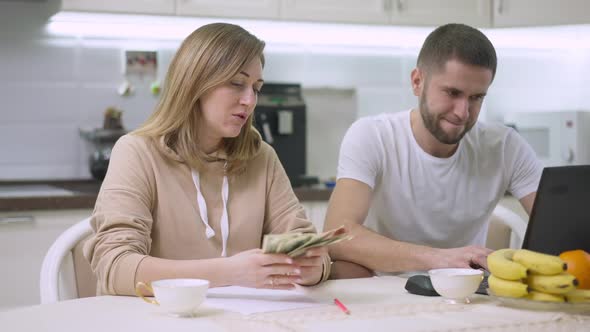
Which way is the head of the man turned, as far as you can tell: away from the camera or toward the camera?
toward the camera

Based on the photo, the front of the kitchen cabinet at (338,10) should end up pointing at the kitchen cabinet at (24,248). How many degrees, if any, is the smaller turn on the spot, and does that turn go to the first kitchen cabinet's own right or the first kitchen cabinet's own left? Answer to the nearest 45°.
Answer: approximately 45° to the first kitchen cabinet's own right

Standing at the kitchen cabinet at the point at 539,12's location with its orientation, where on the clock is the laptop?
The laptop is roughly at 12 o'clock from the kitchen cabinet.

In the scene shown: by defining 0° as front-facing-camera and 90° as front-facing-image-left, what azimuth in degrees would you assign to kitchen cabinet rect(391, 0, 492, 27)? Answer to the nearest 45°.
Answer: approximately 0°

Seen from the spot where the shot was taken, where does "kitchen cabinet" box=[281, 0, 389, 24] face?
facing the viewer

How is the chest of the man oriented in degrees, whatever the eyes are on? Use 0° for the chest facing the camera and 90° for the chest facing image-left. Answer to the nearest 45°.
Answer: approximately 315°

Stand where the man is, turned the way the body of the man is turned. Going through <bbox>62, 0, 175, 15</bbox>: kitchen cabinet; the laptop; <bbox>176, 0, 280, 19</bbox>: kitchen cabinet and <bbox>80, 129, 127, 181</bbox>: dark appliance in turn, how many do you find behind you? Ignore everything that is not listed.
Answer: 3

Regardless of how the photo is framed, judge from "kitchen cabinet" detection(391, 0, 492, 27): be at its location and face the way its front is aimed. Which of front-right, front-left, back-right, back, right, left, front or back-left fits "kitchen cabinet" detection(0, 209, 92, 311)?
front-right

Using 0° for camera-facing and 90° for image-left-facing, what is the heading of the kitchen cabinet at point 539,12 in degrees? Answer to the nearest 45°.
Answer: approximately 0°

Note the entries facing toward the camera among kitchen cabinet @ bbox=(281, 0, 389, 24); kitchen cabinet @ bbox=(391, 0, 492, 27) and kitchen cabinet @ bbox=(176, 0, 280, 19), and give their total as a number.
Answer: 3

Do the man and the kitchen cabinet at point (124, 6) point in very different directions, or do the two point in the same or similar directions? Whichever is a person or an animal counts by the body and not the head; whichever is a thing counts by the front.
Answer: same or similar directions

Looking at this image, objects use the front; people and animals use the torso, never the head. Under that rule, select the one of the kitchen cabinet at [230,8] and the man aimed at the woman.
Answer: the kitchen cabinet

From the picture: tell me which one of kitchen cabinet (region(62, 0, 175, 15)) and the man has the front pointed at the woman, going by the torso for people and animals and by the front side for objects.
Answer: the kitchen cabinet

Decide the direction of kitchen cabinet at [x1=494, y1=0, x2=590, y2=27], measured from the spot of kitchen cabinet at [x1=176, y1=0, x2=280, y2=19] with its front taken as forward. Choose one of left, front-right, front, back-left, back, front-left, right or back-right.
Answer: left

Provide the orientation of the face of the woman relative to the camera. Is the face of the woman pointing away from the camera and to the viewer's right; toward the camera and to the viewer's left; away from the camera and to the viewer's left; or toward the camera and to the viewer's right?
toward the camera and to the viewer's right

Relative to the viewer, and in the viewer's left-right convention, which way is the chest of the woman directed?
facing the viewer and to the right of the viewer

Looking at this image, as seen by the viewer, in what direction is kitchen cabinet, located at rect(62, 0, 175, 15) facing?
toward the camera

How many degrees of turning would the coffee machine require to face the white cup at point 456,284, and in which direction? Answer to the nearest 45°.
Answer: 0° — it already faces it
